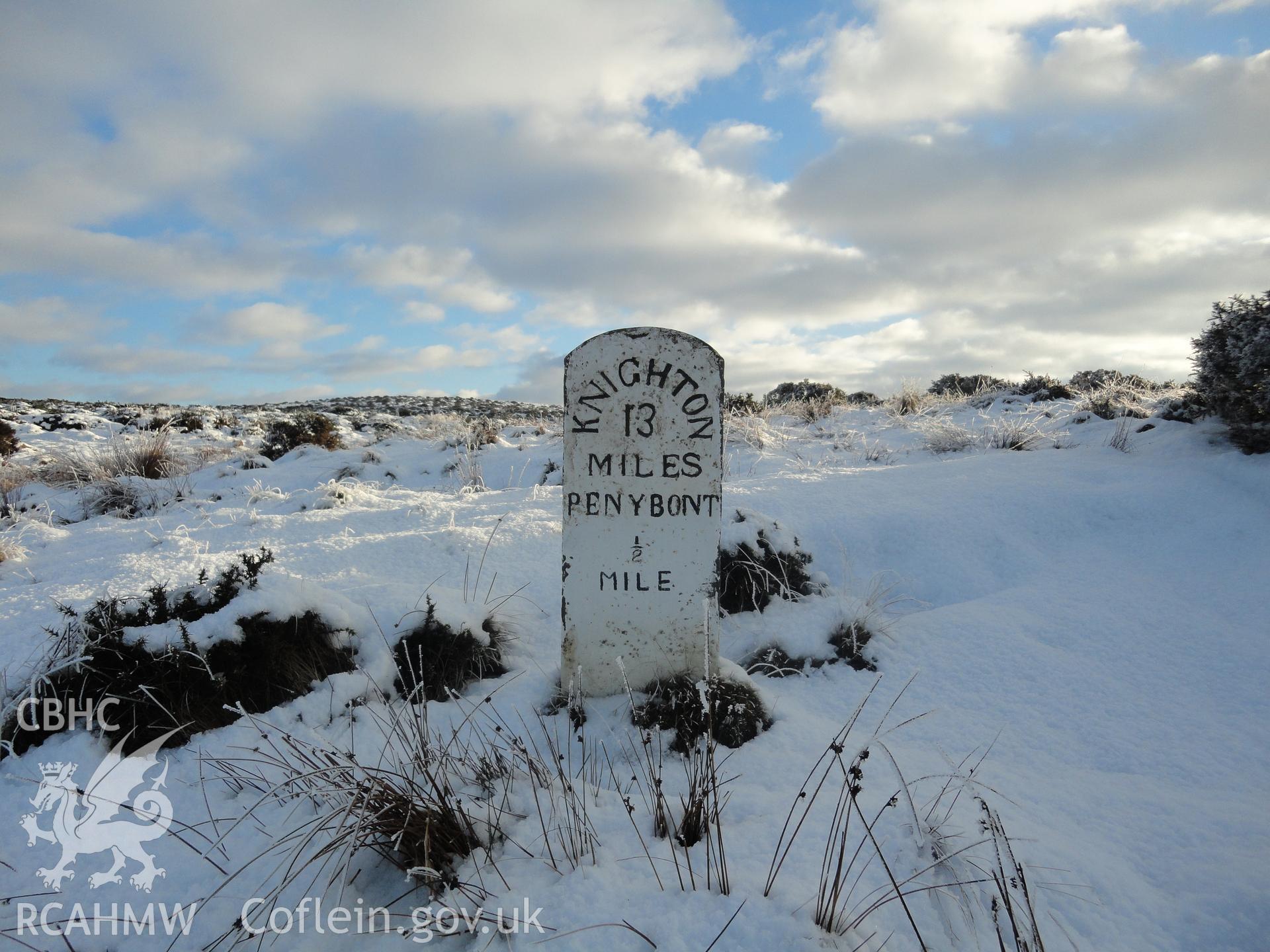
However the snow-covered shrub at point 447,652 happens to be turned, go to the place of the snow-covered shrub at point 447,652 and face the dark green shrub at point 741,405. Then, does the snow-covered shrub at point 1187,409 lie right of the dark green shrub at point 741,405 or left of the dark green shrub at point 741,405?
right

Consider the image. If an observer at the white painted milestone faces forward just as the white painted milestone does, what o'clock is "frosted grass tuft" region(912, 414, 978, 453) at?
The frosted grass tuft is roughly at 7 o'clock from the white painted milestone.

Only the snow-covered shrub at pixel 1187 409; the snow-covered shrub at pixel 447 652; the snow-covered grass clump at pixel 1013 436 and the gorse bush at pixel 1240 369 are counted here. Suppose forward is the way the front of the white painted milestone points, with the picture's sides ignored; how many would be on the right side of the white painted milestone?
1

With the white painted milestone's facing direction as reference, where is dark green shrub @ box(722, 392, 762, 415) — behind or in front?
behind

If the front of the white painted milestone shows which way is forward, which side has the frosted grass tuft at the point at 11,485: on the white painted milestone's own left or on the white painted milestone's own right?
on the white painted milestone's own right

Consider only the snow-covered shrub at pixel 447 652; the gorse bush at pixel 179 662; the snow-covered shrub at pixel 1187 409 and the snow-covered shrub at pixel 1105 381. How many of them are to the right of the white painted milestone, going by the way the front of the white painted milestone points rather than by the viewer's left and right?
2

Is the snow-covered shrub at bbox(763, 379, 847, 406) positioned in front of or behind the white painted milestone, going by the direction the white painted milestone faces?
behind

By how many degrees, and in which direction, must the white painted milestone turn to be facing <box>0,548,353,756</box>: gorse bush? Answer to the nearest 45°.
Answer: approximately 90° to its right

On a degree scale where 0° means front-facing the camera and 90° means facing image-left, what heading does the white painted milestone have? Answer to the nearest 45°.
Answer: approximately 0°

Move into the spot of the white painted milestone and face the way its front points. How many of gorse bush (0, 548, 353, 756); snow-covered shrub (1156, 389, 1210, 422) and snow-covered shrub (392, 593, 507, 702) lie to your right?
2

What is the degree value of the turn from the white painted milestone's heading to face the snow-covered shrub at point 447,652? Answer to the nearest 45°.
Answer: approximately 90° to its right

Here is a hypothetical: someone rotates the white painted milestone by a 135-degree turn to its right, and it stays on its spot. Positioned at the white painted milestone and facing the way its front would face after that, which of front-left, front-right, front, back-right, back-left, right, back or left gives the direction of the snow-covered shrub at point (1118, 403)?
right

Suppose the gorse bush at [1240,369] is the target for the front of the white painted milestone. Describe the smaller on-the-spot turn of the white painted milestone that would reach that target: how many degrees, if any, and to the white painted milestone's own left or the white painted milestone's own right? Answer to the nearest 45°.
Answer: approximately 135° to the white painted milestone's own left

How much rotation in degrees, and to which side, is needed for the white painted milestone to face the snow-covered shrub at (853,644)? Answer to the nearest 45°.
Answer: approximately 135° to its left
